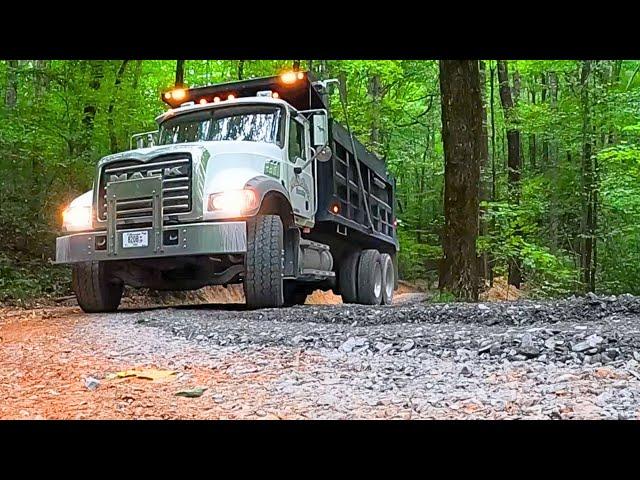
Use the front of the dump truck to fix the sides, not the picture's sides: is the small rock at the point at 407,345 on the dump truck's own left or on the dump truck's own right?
on the dump truck's own left

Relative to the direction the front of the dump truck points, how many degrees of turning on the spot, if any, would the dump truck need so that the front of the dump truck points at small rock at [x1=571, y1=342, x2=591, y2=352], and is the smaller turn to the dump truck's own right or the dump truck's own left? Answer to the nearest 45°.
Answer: approximately 90° to the dump truck's own left

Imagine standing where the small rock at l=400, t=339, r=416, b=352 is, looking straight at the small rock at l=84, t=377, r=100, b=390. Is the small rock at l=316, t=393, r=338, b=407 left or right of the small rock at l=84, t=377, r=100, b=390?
left

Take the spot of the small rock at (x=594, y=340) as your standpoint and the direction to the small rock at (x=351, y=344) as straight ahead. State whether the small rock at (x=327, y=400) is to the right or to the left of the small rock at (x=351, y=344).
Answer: left

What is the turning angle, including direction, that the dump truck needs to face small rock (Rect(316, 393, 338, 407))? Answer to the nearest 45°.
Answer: approximately 45° to its left

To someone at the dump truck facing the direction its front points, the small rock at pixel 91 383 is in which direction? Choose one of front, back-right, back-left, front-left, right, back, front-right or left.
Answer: front-left

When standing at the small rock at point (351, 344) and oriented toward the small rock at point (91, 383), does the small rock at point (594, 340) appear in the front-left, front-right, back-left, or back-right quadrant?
back-left

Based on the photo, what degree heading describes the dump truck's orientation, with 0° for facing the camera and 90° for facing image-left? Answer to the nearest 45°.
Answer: approximately 45°

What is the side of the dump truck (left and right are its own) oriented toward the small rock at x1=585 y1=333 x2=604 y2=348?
left

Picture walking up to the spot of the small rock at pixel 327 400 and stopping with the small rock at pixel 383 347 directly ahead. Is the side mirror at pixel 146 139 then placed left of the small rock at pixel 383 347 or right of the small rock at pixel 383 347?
left

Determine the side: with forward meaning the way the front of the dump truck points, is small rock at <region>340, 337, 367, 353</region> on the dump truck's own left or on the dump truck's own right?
on the dump truck's own left
